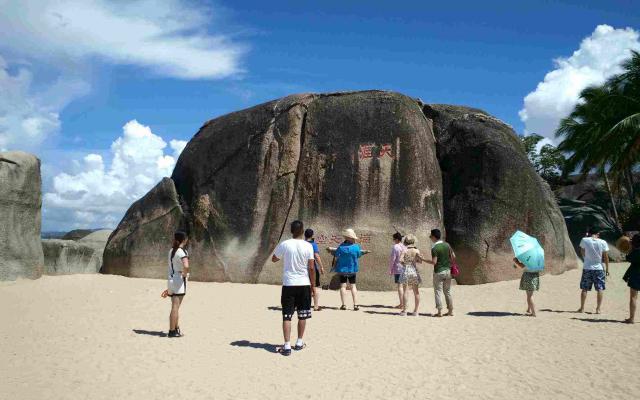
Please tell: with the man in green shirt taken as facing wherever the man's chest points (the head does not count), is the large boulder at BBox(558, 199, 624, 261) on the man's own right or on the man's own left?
on the man's own right

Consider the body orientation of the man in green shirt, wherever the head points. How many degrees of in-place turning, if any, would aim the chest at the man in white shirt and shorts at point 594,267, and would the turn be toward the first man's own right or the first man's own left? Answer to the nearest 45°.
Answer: approximately 135° to the first man's own right

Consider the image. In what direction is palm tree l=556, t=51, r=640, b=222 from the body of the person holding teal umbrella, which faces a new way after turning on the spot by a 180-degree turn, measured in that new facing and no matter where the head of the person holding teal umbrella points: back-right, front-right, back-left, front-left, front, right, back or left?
back-left

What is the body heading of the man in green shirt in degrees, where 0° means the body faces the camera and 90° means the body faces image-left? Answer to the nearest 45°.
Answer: approximately 135°

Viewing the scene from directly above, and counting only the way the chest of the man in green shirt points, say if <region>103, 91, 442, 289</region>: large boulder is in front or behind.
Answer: in front

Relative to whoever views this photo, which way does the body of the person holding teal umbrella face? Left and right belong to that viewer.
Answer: facing away from the viewer and to the left of the viewer

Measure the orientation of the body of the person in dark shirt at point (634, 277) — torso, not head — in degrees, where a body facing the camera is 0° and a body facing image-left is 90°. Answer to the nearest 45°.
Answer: approximately 90°
